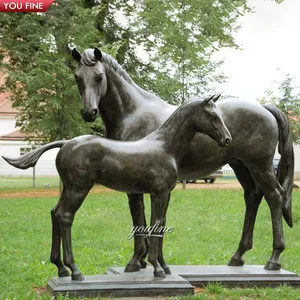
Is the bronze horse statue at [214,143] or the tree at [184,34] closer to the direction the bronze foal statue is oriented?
the bronze horse statue

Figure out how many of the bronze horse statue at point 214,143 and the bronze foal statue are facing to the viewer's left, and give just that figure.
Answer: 1

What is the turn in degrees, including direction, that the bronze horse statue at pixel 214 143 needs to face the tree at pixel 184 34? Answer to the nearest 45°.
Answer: approximately 90° to its right

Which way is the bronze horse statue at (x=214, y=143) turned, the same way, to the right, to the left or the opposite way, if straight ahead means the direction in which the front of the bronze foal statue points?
the opposite way

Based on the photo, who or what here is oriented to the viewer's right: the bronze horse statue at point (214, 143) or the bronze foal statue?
the bronze foal statue

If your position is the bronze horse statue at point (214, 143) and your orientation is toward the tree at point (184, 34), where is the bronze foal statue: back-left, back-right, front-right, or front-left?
back-left

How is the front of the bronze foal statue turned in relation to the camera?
facing to the right of the viewer

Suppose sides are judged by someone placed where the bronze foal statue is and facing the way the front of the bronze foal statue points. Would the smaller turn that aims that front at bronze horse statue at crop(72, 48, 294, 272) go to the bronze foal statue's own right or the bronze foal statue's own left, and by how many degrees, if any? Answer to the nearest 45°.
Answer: approximately 45° to the bronze foal statue's own left

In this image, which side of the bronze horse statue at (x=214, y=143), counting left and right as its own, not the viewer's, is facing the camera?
left

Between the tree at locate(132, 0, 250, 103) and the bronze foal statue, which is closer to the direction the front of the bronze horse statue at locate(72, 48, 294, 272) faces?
the bronze foal statue

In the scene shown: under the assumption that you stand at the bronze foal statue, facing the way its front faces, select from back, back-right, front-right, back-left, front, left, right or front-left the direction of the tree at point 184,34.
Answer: left
